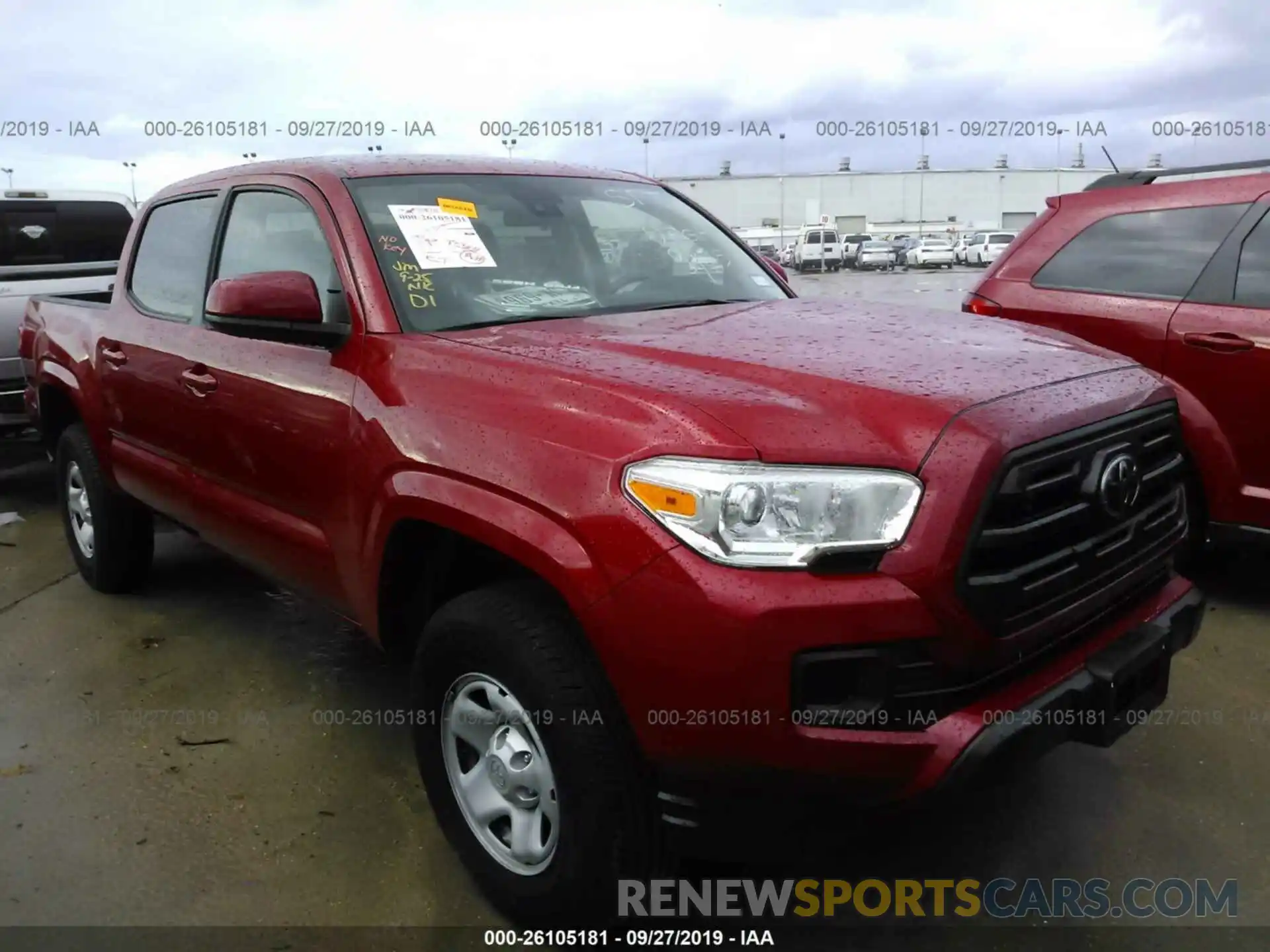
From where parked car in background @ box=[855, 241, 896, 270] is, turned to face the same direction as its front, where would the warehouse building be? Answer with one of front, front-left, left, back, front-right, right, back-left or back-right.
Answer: front

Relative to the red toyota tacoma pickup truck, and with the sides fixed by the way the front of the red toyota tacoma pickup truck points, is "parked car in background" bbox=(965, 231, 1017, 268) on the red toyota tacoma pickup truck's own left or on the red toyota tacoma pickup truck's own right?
on the red toyota tacoma pickup truck's own left

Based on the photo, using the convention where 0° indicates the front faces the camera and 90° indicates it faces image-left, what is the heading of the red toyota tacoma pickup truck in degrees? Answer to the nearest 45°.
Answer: approximately 315°

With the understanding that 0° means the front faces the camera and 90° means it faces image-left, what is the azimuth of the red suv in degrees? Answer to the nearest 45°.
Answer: approximately 315°

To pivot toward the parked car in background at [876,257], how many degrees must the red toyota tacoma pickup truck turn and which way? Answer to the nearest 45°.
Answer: approximately 135° to its left

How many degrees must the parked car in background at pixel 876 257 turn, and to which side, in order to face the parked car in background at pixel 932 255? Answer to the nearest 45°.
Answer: approximately 90° to its right

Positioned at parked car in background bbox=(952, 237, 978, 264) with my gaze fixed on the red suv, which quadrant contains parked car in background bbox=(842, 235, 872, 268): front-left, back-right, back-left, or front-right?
front-right

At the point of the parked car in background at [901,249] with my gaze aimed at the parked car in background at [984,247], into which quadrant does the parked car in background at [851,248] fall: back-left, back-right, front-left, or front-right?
back-left

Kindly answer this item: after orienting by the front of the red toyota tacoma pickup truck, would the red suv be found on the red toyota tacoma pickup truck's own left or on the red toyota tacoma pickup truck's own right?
on the red toyota tacoma pickup truck's own left

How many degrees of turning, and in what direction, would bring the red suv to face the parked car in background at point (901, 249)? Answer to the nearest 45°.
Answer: approximately 135° to its left
